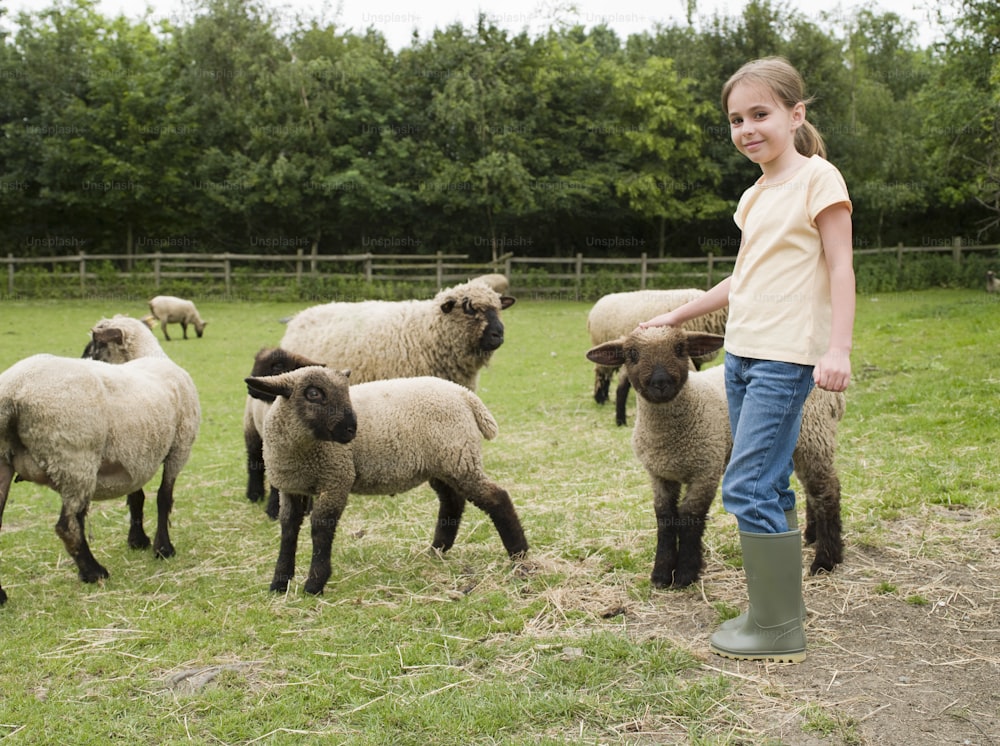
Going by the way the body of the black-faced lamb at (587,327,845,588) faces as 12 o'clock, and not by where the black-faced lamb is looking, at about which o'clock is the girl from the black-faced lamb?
The girl is roughly at 10 o'clock from the black-faced lamb.

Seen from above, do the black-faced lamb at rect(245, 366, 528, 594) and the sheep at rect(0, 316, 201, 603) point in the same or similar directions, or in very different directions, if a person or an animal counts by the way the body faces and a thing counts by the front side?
very different directions

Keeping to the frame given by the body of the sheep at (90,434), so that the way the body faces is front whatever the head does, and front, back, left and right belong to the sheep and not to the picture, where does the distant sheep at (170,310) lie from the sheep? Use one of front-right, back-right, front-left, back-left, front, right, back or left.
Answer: front-left

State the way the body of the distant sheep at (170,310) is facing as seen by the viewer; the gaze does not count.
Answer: to the viewer's right

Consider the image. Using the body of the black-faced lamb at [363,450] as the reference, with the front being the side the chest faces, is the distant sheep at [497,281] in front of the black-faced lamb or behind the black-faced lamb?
behind

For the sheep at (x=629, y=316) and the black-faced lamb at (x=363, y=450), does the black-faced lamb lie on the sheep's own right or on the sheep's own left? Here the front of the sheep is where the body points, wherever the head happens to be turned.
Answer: on the sheep's own right

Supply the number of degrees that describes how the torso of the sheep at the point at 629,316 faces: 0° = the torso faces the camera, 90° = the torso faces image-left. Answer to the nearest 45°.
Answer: approximately 270°

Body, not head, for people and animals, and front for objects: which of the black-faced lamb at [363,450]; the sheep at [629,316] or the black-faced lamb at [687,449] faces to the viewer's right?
the sheep

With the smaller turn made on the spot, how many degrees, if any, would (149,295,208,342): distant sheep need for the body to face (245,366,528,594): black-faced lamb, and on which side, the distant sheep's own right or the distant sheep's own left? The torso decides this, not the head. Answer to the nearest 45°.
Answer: approximately 90° to the distant sheep's own right

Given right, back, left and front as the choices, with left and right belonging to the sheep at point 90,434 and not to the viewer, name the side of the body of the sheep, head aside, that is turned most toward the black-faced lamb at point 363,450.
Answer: right
